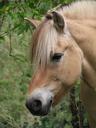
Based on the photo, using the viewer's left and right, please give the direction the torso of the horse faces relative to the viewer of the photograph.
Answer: facing the viewer and to the left of the viewer
